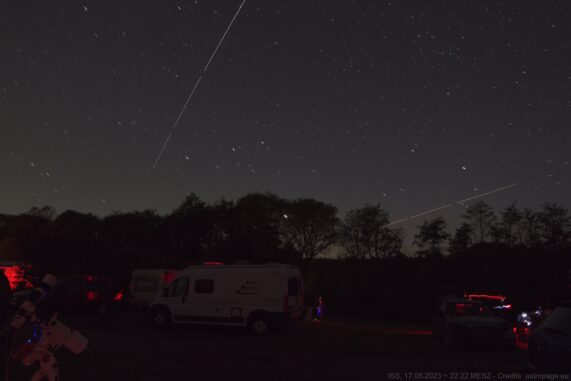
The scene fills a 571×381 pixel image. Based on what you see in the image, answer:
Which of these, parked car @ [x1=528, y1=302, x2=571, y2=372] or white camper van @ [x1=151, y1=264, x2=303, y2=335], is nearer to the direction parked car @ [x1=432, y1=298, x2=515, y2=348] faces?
the parked car

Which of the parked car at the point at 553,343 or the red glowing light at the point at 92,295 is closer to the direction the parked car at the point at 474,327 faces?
the parked car

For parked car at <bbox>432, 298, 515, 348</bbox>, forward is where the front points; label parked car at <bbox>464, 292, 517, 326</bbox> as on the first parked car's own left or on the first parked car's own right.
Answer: on the first parked car's own left
